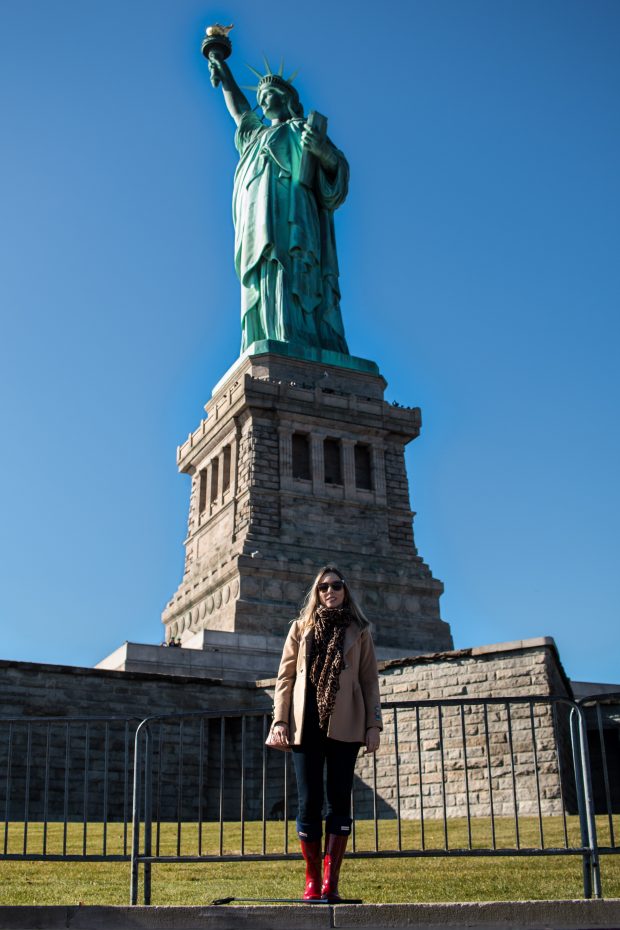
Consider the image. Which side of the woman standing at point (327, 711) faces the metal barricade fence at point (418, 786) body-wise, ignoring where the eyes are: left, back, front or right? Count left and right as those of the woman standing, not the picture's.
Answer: back

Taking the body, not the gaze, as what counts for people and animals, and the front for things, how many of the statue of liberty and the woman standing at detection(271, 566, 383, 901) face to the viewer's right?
0

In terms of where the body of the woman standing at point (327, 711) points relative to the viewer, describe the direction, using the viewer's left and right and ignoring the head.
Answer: facing the viewer

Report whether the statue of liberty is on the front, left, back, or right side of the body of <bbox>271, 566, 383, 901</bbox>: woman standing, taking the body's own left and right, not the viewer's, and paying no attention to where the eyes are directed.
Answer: back

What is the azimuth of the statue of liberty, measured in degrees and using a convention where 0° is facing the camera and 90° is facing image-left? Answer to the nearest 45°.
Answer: approximately 45°
